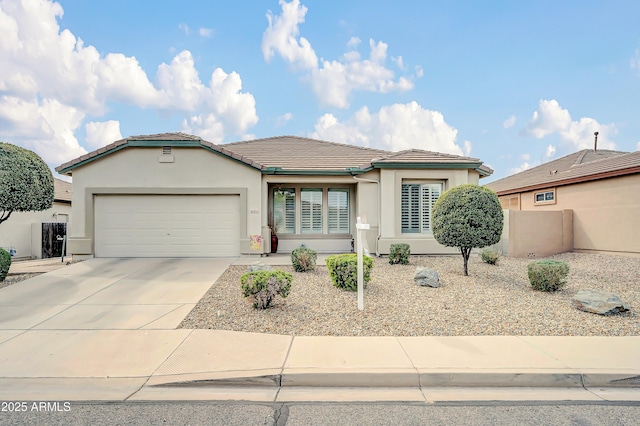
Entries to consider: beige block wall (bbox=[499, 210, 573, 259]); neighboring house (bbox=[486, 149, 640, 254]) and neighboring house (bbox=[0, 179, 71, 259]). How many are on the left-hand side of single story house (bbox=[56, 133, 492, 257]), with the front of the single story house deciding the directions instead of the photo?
2

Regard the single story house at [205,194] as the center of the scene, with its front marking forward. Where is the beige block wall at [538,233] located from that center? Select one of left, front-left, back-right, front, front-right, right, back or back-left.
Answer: left

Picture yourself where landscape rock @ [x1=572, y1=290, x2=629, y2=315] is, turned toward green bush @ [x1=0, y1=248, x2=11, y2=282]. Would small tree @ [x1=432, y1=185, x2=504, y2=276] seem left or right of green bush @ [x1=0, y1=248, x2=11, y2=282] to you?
right

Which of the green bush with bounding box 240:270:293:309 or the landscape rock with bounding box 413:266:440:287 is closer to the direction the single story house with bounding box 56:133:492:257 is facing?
the green bush

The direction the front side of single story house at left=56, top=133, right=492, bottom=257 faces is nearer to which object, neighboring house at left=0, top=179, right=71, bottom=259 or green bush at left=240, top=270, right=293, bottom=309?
the green bush

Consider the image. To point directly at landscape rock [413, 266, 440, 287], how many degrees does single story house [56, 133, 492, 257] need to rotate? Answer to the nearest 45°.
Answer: approximately 45° to its left

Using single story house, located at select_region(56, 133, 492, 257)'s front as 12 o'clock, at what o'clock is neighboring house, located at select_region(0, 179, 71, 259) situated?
The neighboring house is roughly at 4 o'clock from the single story house.

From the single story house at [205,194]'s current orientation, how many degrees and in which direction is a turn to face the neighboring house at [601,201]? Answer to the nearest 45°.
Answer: approximately 90° to its left

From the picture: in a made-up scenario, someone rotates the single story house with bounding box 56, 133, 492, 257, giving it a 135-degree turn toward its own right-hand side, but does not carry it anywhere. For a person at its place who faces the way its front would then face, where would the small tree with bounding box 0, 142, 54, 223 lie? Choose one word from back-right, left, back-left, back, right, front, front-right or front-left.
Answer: left

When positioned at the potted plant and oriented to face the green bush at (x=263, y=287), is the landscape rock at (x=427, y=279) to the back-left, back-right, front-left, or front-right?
front-left

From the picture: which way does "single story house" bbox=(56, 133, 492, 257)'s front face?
toward the camera

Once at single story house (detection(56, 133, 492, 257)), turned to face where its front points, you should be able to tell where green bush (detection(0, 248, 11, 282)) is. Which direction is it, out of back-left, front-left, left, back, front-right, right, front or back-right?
front-right

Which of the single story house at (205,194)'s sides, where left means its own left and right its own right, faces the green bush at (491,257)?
left

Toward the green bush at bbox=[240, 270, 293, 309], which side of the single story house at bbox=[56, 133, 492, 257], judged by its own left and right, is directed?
front

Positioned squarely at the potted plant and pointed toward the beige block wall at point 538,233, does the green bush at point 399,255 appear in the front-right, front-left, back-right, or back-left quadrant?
front-right

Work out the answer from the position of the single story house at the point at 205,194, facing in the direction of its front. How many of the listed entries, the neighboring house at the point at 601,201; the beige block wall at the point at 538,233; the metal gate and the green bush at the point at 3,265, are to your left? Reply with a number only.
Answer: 2
